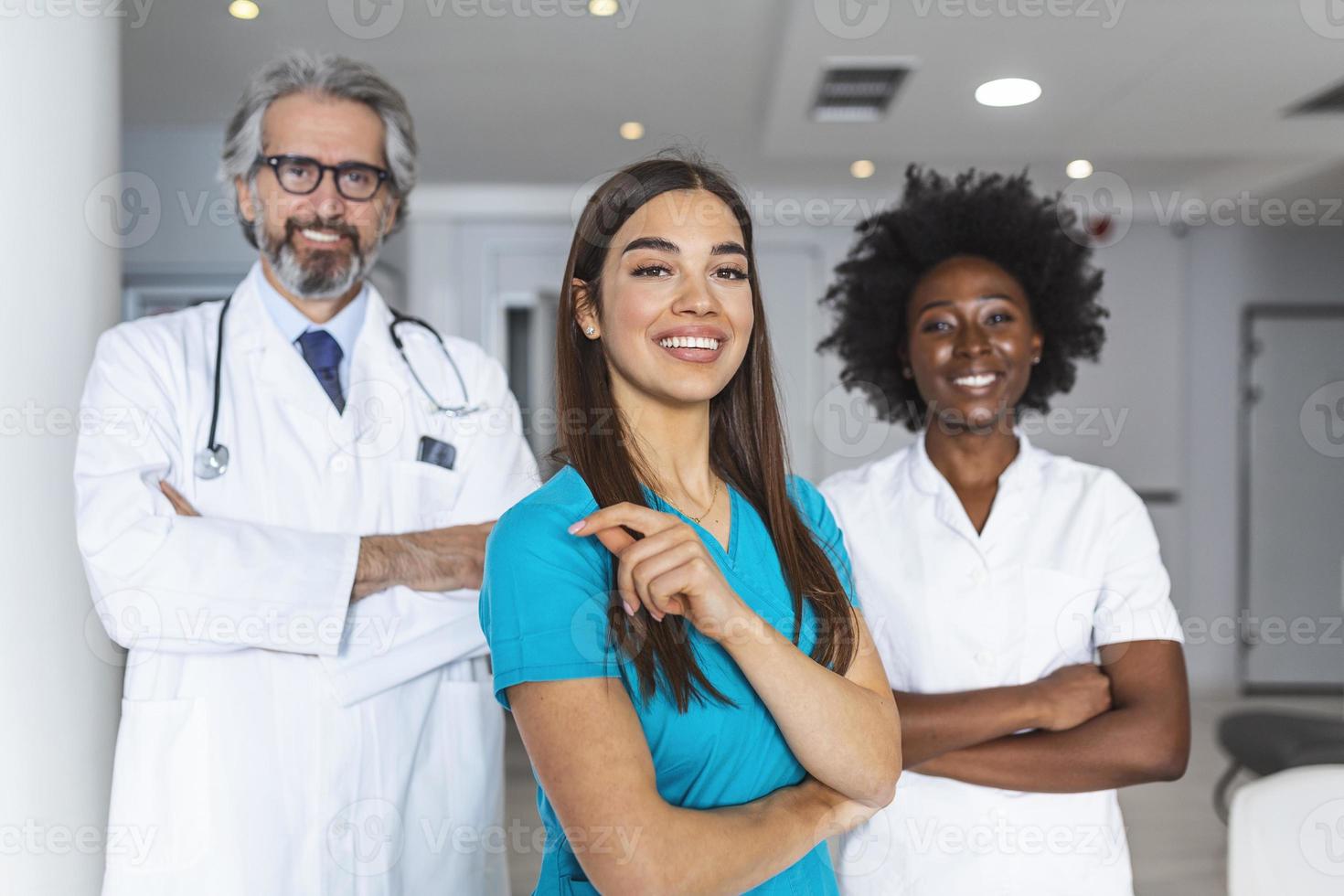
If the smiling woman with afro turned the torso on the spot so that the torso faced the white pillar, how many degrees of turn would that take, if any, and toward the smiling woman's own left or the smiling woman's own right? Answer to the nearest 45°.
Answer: approximately 90° to the smiling woman's own right

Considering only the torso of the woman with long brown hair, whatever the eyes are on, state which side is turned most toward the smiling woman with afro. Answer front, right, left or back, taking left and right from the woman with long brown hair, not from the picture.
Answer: left

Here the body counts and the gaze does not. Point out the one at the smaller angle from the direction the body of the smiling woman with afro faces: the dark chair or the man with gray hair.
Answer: the man with gray hair

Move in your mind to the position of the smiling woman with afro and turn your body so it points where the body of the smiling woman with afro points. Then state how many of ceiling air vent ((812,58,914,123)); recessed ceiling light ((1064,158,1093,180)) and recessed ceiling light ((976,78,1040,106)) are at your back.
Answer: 3

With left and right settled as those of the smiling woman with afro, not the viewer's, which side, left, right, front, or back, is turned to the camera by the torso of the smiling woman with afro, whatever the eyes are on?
front

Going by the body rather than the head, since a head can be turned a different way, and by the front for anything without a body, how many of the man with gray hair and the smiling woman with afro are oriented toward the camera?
2

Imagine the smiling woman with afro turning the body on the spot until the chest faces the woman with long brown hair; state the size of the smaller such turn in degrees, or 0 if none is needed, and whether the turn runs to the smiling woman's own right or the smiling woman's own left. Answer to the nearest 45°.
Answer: approximately 45° to the smiling woman's own right

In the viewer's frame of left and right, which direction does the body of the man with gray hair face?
facing the viewer

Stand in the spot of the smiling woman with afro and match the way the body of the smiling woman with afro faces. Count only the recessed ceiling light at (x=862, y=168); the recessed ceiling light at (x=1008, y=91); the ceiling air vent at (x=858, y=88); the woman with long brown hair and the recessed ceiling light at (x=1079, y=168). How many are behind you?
4

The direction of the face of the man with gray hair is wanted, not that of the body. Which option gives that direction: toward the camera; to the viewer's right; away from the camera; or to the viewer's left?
toward the camera

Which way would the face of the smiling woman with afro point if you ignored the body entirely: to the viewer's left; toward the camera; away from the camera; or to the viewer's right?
toward the camera

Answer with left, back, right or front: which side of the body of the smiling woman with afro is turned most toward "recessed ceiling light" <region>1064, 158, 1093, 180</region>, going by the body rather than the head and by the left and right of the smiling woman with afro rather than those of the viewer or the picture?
back

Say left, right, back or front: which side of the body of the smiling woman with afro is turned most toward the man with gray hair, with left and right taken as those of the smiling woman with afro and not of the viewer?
right

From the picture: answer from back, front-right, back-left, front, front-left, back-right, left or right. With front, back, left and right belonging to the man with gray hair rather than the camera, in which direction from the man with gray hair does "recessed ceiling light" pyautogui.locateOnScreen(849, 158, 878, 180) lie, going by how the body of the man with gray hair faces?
back-left

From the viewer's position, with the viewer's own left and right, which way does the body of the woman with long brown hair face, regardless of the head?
facing the viewer and to the right of the viewer

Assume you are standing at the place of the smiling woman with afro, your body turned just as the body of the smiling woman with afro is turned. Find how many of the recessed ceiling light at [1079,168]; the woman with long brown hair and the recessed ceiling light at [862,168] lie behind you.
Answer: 2
